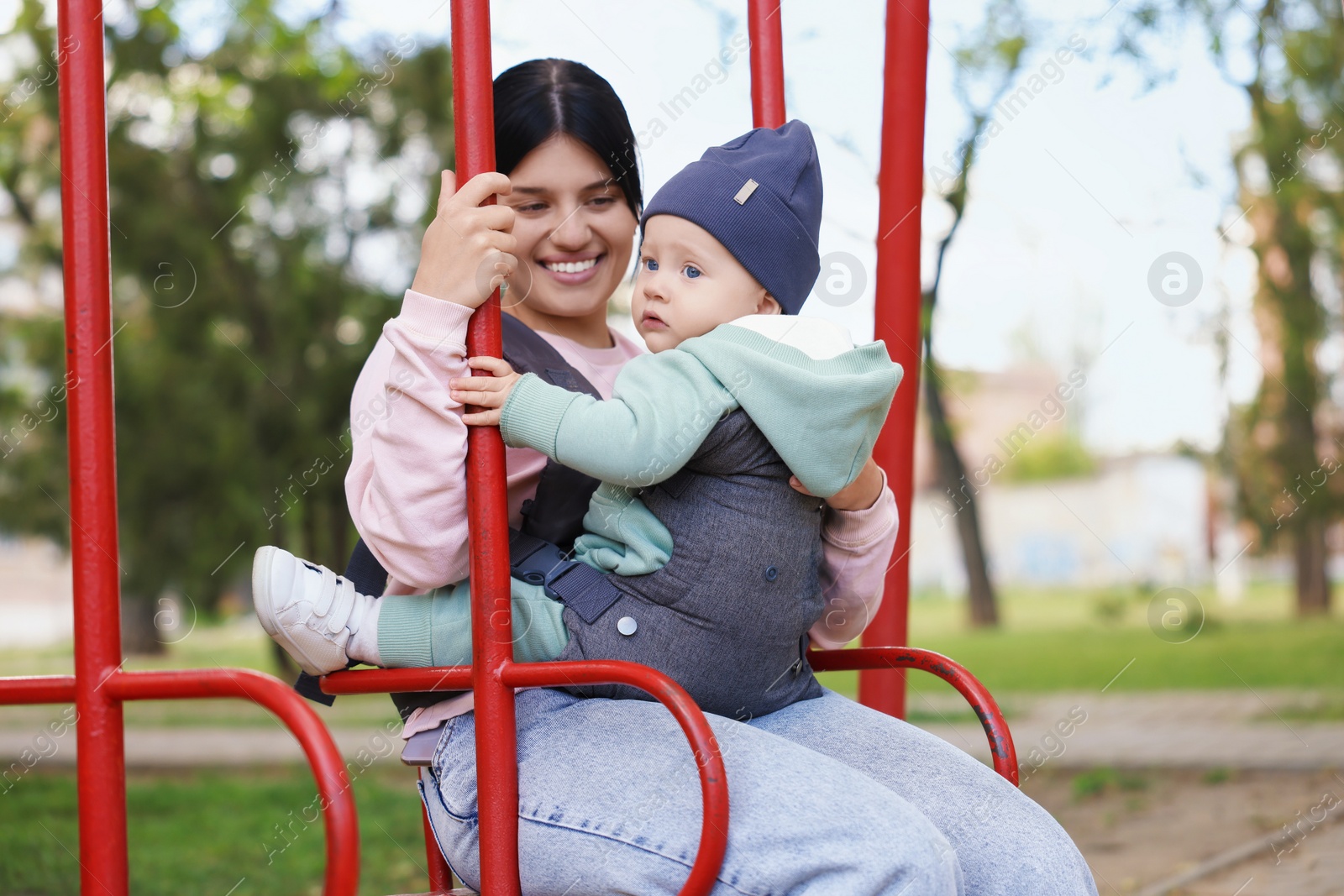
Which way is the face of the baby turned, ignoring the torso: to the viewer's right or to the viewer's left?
to the viewer's left

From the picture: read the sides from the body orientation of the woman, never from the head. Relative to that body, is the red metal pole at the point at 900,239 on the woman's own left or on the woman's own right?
on the woman's own left

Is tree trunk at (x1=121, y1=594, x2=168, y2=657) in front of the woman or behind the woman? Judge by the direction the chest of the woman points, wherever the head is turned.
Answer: behind

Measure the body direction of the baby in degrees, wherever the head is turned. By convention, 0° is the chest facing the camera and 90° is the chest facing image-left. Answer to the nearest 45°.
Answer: approximately 90°

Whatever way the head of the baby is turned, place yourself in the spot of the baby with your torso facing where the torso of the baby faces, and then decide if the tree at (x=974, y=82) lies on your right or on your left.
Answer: on your right

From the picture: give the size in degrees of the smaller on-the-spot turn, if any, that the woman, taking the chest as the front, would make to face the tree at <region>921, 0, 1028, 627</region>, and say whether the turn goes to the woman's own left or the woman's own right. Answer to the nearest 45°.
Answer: approximately 135° to the woman's own left

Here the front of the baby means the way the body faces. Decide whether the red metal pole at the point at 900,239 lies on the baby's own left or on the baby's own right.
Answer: on the baby's own right

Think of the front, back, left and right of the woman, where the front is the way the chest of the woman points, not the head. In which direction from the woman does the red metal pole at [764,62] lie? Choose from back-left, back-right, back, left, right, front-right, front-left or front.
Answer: back-left

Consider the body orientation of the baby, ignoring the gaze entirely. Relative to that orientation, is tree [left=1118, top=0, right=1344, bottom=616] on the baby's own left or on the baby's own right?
on the baby's own right
